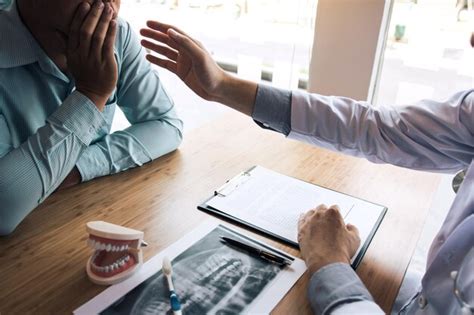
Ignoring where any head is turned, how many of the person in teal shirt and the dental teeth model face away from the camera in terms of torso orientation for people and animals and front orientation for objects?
0

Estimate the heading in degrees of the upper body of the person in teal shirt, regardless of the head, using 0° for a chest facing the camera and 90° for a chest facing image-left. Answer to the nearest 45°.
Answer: approximately 315°

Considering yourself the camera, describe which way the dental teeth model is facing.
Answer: facing the viewer and to the left of the viewer
